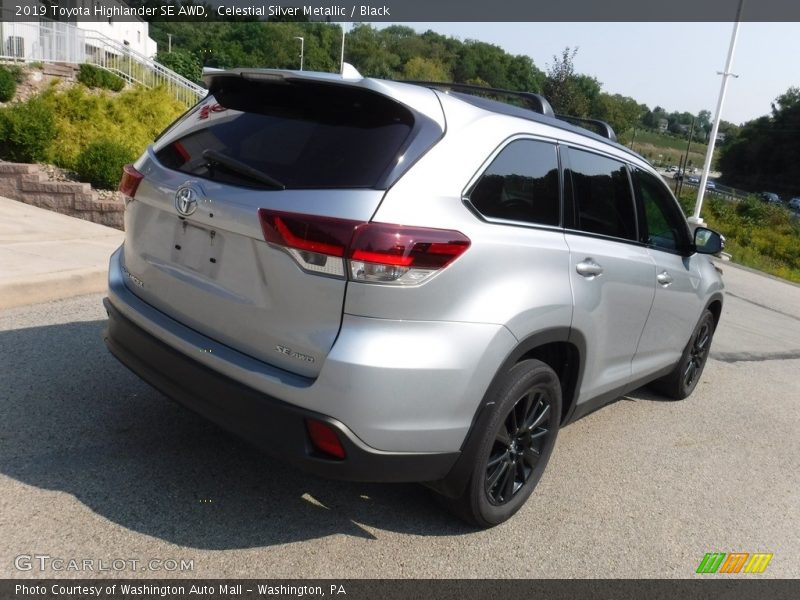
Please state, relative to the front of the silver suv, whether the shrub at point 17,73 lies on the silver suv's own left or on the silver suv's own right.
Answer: on the silver suv's own left

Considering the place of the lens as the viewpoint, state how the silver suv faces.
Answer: facing away from the viewer and to the right of the viewer

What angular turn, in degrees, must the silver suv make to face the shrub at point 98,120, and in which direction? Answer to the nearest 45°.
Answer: approximately 90° to its left

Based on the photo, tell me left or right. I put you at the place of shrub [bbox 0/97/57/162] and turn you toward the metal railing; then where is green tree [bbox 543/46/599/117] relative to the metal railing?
right

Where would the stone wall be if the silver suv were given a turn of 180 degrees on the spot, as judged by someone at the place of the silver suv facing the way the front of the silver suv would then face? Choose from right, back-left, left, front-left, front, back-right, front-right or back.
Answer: right

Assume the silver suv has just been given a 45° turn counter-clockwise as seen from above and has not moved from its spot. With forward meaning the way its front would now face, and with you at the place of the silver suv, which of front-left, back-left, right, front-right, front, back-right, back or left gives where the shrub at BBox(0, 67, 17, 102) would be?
front-left

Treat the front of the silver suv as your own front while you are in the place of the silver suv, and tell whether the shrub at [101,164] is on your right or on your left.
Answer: on your left

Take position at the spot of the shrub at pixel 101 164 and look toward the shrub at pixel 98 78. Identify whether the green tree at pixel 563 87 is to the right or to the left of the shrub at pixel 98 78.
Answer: right

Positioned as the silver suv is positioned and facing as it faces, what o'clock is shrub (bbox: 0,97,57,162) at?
The shrub is roughly at 9 o'clock from the silver suv.
